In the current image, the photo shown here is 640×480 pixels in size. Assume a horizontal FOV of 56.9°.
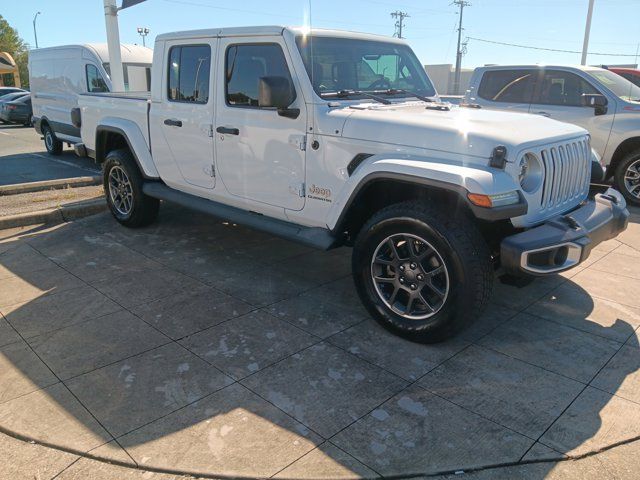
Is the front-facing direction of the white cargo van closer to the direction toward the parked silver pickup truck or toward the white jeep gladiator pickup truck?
the parked silver pickup truck

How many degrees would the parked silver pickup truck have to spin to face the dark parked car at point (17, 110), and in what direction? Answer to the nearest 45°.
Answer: approximately 135° to its right

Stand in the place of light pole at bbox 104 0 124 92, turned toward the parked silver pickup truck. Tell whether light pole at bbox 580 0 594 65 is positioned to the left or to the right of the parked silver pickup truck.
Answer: left

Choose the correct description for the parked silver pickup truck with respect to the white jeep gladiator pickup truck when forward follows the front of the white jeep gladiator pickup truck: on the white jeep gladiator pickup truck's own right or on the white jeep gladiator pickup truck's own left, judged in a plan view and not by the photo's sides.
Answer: on the white jeep gladiator pickup truck's own left

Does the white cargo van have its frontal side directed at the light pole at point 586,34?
no

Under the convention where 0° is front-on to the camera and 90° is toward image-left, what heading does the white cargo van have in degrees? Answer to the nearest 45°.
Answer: approximately 315°

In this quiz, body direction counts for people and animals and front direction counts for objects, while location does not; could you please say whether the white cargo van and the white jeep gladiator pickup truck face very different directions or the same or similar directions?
same or similar directions

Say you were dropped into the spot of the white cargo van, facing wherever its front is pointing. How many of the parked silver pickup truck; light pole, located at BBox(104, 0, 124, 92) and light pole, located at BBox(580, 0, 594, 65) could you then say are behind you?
0

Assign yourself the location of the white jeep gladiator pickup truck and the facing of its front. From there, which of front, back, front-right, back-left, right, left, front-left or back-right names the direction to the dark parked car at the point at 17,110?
back

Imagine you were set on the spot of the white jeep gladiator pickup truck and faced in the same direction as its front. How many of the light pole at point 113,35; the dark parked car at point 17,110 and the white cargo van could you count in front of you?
0

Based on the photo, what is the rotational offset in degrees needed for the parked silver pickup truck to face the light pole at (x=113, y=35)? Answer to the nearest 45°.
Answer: approximately 135° to its right

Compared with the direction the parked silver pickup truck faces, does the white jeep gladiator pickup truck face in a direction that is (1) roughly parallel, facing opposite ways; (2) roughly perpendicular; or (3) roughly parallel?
roughly parallel

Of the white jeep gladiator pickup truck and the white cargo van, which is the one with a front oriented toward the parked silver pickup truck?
the white cargo van

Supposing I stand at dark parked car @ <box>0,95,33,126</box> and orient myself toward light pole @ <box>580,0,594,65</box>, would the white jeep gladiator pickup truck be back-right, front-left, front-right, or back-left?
front-right

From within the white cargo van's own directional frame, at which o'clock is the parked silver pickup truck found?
The parked silver pickup truck is roughly at 12 o'clock from the white cargo van.

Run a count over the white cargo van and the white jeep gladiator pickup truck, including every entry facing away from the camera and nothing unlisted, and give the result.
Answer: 0

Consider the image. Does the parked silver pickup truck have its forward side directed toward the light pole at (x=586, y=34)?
no

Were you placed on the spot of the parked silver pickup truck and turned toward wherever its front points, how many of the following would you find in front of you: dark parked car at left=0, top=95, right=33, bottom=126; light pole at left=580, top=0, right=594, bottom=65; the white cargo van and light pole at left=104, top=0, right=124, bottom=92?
0

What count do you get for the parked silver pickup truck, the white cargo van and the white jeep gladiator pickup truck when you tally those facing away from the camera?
0
